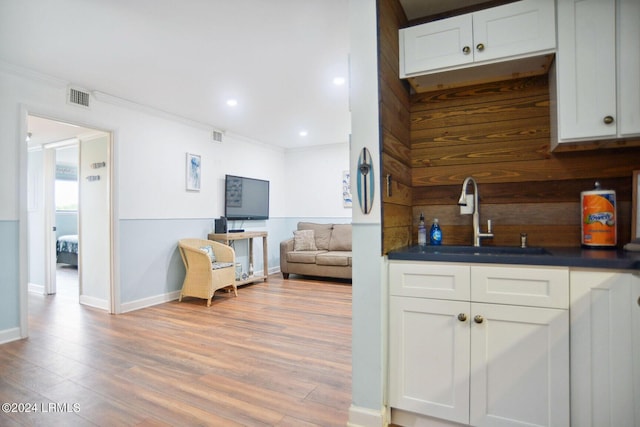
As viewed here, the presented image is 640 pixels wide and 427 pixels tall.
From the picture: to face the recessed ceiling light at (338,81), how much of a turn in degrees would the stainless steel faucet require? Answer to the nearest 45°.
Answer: approximately 90° to its right

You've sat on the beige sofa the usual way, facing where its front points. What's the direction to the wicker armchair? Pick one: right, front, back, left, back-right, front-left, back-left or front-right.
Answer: front-right

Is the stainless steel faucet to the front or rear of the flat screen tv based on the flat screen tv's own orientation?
to the front

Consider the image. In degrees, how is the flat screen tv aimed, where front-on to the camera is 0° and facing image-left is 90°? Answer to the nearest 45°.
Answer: approximately 315°

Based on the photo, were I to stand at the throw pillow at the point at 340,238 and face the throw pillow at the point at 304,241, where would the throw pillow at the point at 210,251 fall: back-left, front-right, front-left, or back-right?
front-left

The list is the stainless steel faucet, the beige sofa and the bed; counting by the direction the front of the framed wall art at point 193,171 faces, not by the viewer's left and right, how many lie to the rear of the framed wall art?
1

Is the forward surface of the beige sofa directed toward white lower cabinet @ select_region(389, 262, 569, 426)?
yes

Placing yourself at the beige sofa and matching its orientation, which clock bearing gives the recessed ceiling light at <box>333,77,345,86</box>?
The recessed ceiling light is roughly at 12 o'clock from the beige sofa.

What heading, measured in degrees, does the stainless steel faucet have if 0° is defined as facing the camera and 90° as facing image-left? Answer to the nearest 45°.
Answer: approximately 45°

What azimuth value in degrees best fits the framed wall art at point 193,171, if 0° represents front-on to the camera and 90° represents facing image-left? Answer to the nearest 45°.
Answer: approximately 315°

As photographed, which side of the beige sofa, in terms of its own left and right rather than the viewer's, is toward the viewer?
front

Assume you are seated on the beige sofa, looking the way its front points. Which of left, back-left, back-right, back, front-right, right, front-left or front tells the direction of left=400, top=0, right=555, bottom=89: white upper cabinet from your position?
front

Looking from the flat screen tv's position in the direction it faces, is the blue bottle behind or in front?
in front

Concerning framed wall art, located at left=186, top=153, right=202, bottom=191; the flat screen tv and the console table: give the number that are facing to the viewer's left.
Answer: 0
